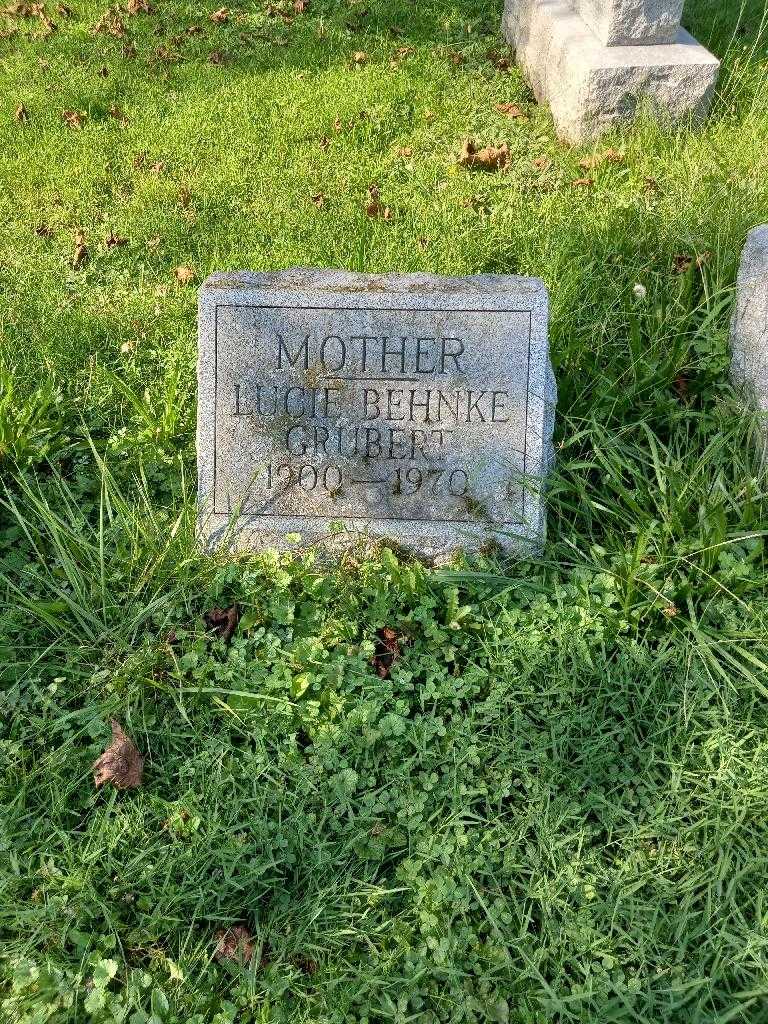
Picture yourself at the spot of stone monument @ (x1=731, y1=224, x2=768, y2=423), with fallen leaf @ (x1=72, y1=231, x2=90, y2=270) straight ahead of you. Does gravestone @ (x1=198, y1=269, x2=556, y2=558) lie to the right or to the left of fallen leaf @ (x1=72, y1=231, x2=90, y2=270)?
left

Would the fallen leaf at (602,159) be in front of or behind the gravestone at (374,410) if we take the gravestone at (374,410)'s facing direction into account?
behind

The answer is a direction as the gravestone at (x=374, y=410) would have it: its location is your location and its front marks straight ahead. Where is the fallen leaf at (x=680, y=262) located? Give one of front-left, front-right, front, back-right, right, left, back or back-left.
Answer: back-left

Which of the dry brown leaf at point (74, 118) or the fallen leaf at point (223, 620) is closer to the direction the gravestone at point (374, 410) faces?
the fallen leaf

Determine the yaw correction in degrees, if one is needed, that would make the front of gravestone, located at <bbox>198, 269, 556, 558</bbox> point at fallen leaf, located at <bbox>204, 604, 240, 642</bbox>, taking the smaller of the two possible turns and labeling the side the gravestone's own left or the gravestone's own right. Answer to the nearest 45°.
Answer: approximately 45° to the gravestone's own right

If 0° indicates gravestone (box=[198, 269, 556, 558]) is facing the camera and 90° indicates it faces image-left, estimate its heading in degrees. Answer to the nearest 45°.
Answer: approximately 0°

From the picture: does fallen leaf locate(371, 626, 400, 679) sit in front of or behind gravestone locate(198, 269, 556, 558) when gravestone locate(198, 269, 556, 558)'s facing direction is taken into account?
in front

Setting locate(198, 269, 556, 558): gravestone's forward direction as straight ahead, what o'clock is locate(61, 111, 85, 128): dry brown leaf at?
The dry brown leaf is roughly at 5 o'clock from the gravestone.

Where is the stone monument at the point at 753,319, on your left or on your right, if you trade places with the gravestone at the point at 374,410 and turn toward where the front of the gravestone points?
on your left

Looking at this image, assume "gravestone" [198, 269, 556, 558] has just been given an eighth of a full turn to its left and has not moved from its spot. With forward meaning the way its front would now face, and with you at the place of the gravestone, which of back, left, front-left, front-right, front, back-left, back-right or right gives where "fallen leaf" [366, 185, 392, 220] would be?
back-left

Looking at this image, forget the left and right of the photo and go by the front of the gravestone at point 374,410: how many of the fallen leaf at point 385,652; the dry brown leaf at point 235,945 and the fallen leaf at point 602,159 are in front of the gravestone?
2

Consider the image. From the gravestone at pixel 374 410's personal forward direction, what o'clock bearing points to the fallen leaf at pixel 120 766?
The fallen leaf is roughly at 1 o'clock from the gravestone.
